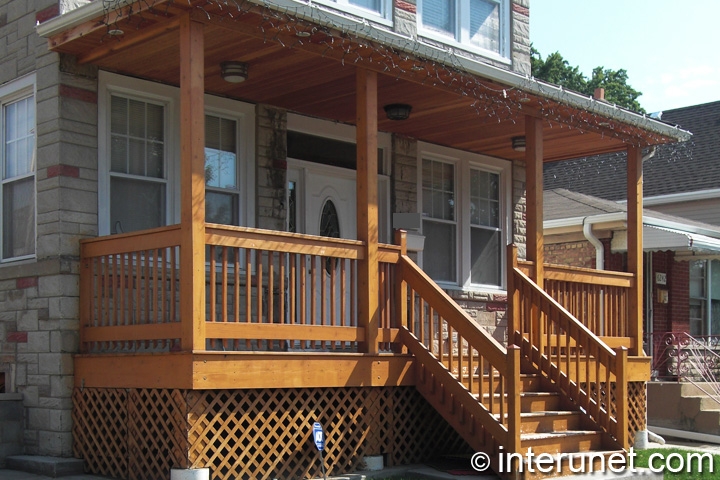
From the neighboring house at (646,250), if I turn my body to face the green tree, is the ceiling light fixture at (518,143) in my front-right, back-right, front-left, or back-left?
back-left

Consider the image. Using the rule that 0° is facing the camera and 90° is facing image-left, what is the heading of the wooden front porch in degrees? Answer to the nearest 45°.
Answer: approximately 315°

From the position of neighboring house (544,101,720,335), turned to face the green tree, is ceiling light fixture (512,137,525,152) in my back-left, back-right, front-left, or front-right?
back-left

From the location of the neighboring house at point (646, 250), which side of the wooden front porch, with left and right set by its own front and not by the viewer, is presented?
left

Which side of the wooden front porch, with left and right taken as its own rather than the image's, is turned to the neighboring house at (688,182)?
left

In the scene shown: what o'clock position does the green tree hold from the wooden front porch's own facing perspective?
The green tree is roughly at 8 o'clock from the wooden front porch.
